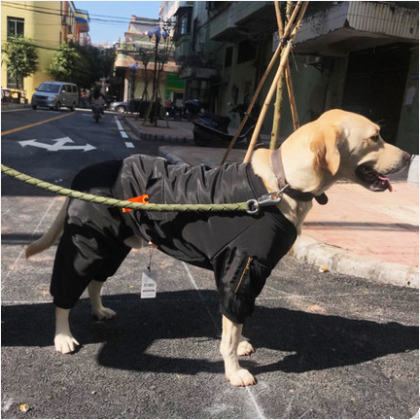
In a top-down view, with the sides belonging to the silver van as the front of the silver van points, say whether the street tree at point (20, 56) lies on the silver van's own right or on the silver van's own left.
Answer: on the silver van's own right

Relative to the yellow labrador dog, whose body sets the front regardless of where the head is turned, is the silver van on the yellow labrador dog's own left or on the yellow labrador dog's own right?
on the yellow labrador dog's own left

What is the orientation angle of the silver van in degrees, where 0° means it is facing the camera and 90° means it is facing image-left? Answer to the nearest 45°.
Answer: approximately 45°

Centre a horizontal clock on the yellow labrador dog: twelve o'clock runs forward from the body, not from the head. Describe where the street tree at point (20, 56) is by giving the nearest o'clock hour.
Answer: The street tree is roughly at 8 o'clock from the yellow labrador dog.

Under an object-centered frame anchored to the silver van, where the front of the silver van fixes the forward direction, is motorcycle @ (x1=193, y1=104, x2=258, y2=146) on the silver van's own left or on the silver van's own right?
on the silver van's own left

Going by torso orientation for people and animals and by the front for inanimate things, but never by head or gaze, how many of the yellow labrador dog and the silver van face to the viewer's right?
1

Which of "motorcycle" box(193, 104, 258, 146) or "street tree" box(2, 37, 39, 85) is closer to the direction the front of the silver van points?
the motorcycle

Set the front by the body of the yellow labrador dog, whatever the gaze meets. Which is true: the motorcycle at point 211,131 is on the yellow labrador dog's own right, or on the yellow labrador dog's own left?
on the yellow labrador dog's own left

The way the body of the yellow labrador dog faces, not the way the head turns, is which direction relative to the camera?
to the viewer's right

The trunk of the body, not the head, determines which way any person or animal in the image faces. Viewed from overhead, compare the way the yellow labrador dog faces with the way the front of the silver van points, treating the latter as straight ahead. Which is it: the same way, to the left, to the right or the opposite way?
to the left
